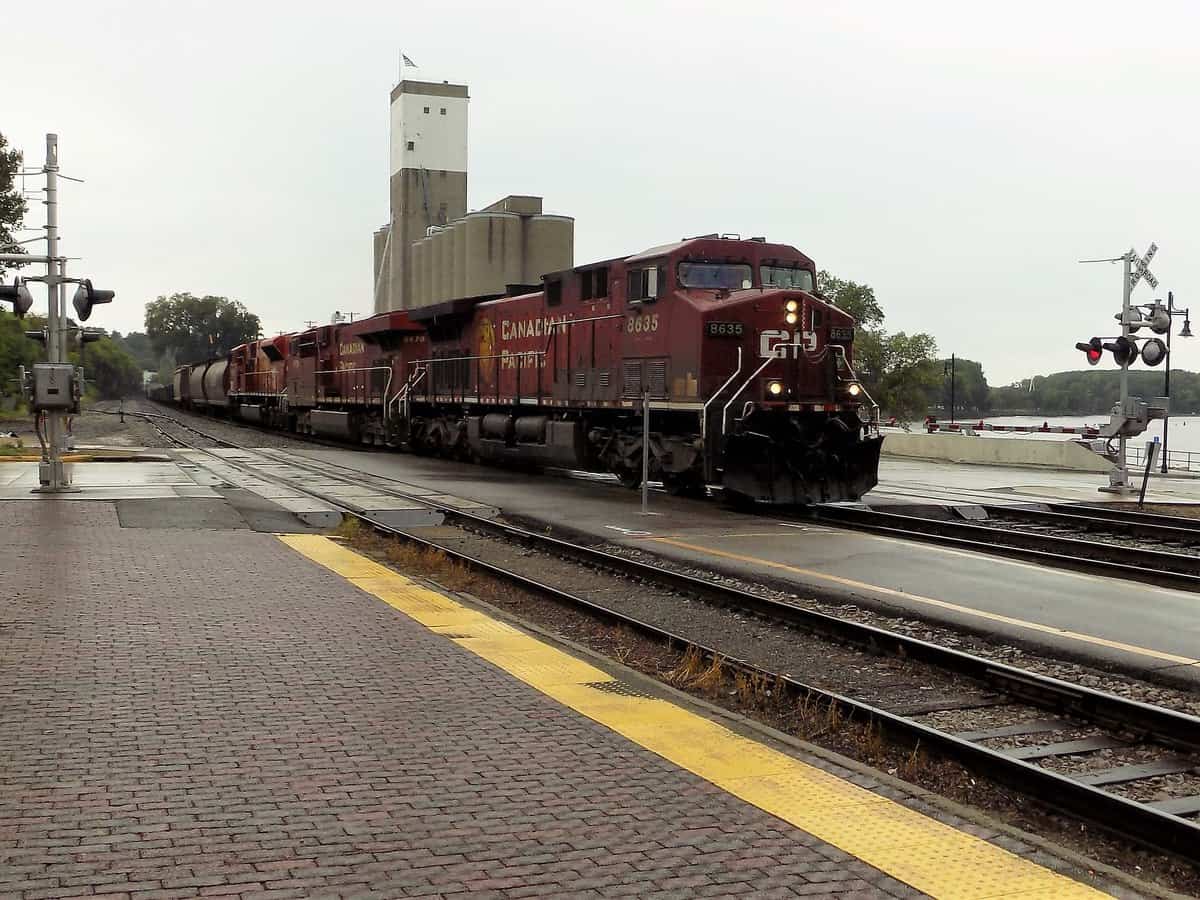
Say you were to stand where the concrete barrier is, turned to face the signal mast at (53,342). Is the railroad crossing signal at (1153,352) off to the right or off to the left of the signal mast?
left

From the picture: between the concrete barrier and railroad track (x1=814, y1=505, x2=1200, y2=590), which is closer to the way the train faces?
the railroad track

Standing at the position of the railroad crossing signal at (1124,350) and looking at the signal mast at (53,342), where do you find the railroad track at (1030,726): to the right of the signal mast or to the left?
left

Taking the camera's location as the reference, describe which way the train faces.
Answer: facing the viewer and to the right of the viewer

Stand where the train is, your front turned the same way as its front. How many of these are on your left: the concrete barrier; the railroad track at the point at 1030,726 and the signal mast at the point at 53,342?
1

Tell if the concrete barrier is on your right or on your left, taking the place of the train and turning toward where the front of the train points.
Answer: on your left

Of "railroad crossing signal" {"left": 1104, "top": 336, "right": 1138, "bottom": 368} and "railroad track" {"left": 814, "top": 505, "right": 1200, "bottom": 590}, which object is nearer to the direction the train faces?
the railroad track

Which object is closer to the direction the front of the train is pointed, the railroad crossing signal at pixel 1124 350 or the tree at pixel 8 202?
the railroad crossing signal

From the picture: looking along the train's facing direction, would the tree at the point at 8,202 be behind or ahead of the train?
behind

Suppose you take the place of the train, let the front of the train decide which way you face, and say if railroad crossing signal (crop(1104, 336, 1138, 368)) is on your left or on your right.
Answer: on your left

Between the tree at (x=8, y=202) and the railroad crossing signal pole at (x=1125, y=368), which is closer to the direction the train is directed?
the railroad crossing signal pole
